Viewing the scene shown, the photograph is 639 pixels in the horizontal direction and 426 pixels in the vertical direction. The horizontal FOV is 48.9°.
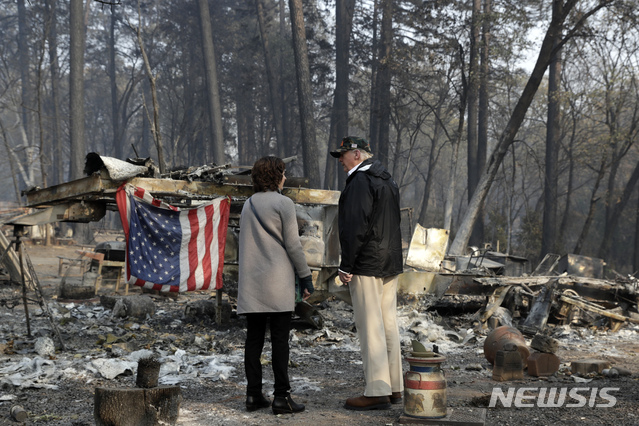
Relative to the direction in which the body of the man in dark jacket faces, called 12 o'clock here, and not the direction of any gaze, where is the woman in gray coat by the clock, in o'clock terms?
The woman in gray coat is roughly at 12 o'clock from the man in dark jacket.

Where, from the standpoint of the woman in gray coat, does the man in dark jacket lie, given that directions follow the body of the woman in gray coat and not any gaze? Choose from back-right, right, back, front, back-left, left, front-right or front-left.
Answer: front-right

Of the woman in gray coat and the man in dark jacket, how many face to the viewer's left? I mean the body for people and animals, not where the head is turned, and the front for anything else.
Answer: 1

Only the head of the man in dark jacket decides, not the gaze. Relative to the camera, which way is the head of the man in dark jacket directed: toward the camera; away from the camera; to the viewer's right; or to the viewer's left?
to the viewer's left

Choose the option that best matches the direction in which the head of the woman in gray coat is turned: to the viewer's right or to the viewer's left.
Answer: to the viewer's right

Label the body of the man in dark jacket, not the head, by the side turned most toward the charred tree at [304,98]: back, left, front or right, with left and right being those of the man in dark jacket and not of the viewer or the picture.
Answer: right

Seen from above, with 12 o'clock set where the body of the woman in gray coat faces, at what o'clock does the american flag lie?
The american flag is roughly at 10 o'clock from the woman in gray coat.

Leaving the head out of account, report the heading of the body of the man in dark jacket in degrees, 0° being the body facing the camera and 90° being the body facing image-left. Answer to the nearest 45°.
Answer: approximately 90°

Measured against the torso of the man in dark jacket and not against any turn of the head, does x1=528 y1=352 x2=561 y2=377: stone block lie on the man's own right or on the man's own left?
on the man's own right

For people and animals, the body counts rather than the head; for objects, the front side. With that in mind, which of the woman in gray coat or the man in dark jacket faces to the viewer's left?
the man in dark jacket

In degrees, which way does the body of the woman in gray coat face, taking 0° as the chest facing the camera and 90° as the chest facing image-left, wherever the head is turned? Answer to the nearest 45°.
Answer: approximately 225°

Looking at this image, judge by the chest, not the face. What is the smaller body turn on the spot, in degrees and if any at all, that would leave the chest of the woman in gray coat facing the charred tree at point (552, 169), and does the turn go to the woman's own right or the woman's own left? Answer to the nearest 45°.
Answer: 0° — they already face it

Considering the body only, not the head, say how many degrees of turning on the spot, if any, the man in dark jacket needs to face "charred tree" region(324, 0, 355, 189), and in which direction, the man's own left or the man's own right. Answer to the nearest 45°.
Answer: approximately 90° to the man's own right
